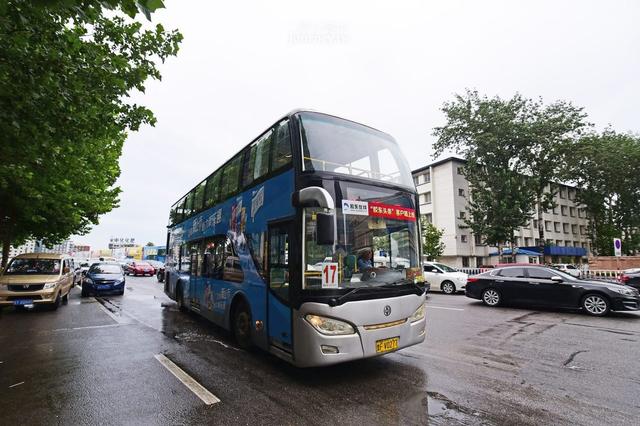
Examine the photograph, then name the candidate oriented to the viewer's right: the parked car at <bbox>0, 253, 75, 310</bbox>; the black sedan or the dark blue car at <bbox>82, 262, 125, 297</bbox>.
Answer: the black sedan

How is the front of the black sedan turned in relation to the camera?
facing to the right of the viewer

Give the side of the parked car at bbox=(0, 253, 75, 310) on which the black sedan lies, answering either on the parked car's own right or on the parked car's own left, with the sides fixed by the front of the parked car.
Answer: on the parked car's own left

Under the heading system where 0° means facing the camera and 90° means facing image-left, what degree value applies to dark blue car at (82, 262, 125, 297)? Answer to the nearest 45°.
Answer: approximately 0°

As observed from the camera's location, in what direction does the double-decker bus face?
facing the viewer and to the right of the viewer

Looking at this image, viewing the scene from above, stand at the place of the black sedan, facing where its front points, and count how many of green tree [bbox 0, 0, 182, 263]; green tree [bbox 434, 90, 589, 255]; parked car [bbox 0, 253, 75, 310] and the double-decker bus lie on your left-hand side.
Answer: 1

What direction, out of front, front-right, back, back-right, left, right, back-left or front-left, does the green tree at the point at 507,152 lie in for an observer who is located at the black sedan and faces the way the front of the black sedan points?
left

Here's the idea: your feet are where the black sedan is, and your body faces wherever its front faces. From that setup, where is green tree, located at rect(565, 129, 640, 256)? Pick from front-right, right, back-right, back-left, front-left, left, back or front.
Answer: left

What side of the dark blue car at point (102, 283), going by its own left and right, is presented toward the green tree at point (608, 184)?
left

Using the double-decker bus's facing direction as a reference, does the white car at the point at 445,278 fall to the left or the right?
on its left

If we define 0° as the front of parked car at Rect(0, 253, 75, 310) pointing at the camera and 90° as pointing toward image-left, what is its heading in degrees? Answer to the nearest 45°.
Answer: approximately 45°
